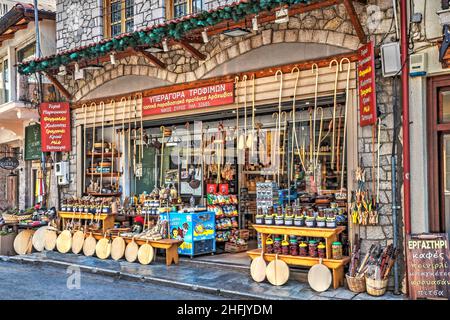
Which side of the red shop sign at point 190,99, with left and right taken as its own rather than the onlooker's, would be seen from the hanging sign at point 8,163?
right

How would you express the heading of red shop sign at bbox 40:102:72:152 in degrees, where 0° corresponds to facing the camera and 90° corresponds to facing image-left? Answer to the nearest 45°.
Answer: approximately 0°

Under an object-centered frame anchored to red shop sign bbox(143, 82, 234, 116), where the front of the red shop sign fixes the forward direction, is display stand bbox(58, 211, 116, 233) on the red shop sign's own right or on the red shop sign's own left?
on the red shop sign's own right

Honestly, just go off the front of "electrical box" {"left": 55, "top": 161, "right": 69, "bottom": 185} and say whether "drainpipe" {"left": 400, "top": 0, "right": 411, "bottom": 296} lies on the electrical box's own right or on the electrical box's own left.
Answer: on the electrical box's own left

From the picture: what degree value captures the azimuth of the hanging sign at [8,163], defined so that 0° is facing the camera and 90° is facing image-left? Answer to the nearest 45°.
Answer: approximately 0°
